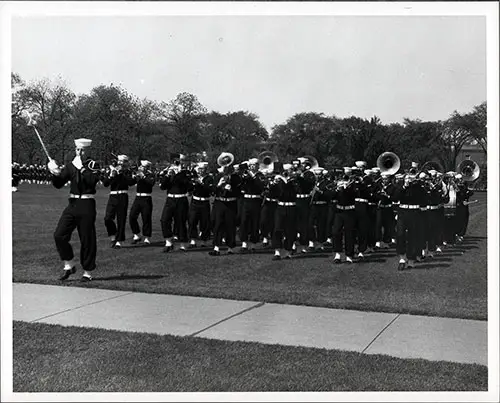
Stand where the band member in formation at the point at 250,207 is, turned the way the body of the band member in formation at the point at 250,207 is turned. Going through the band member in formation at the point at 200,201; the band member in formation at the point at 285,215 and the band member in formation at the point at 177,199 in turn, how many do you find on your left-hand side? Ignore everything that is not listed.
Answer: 1

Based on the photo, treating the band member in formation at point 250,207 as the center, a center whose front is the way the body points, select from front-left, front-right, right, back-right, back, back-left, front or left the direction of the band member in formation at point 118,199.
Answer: front-right

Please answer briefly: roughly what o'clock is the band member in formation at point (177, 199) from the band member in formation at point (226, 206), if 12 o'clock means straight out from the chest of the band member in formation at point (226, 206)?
the band member in formation at point (177, 199) is roughly at 2 o'clock from the band member in formation at point (226, 206).

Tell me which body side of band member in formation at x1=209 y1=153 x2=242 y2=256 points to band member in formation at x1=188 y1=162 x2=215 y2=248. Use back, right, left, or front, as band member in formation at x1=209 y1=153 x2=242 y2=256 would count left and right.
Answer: right

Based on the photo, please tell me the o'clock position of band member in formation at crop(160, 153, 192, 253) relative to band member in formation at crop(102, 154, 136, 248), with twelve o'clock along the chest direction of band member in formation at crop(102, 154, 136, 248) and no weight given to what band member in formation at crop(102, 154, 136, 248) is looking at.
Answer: band member in formation at crop(160, 153, 192, 253) is roughly at 8 o'clock from band member in formation at crop(102, 154, 136, 248).

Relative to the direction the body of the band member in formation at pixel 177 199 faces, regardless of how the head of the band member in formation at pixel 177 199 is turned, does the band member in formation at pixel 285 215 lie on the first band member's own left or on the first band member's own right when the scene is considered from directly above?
on the first band member's own left

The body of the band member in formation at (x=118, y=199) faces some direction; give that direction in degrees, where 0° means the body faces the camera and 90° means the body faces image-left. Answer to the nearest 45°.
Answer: approximately 45°

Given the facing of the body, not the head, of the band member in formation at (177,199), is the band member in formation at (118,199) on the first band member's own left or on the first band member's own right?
on the first band member's own right
